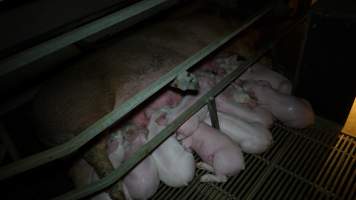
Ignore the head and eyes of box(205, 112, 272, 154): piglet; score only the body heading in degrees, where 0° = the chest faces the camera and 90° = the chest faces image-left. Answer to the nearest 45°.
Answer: approximately 135°

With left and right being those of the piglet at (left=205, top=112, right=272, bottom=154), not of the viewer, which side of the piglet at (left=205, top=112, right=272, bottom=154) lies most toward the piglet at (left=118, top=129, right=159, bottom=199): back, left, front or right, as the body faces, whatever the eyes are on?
left

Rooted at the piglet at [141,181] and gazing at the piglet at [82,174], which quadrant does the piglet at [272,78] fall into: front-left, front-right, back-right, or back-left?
back-right

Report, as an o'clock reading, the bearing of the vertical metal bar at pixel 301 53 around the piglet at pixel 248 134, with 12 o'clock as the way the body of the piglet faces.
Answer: The vertical metal bar is roughly at 3 o'clock from the piglet.

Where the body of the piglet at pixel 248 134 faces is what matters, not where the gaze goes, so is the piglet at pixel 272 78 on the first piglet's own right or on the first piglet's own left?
on the first piglet's own right
